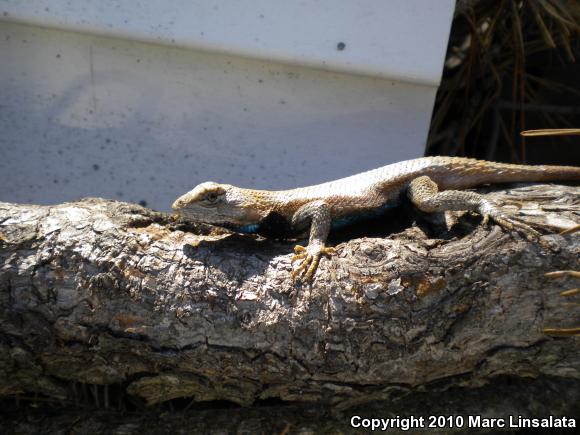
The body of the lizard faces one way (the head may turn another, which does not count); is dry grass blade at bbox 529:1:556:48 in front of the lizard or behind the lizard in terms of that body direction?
behind

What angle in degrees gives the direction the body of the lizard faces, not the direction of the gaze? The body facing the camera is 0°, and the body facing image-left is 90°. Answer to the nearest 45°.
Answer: approximately 90°
